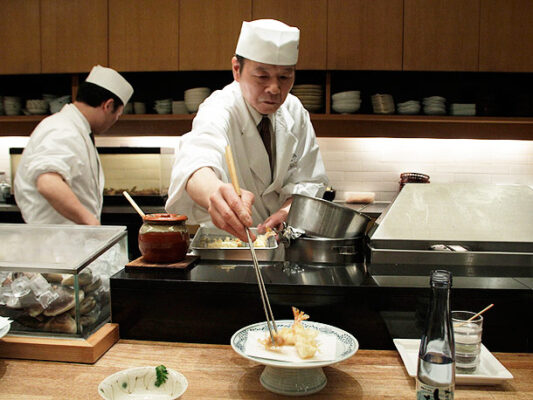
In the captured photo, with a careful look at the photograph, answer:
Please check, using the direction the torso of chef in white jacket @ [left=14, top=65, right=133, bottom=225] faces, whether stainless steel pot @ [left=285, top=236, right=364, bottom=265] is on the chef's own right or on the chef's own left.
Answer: on the chef's own right

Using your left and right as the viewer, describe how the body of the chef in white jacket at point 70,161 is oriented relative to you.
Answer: facing to the right of the viewer

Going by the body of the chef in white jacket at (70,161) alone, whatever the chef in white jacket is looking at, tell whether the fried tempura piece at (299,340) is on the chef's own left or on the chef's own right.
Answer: on the chef's own right

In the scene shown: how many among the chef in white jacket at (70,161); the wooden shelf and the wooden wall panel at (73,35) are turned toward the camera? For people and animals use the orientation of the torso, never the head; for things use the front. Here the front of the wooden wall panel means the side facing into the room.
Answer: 2

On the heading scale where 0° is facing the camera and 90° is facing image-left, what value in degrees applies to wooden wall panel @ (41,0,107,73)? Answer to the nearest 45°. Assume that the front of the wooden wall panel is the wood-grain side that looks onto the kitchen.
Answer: approximately 0°

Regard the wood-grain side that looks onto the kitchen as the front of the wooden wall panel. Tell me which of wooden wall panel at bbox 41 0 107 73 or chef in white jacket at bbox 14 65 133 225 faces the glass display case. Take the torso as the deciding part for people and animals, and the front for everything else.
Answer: the wooden wall panel

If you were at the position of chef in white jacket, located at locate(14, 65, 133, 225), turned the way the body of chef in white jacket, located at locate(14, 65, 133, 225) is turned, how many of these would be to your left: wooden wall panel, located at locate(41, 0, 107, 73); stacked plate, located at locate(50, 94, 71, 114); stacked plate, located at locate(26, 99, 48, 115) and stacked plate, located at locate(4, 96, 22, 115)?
4

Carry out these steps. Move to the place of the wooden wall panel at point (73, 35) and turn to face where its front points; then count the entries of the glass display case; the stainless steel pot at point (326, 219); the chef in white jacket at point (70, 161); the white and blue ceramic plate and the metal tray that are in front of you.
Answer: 5

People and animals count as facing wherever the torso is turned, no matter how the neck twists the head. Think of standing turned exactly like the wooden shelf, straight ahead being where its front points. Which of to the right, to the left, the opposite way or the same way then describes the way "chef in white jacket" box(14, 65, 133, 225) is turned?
to the left

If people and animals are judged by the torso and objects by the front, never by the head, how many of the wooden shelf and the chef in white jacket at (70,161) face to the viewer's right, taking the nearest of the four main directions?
1

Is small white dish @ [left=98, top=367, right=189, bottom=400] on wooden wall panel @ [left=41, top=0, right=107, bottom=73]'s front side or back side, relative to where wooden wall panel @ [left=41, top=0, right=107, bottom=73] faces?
on the front side

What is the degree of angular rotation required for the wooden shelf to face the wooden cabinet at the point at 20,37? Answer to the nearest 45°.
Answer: approximately 90° to its right

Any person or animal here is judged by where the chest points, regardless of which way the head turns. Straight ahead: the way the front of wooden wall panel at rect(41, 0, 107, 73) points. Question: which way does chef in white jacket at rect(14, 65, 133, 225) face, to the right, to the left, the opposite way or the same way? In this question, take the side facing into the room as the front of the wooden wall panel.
to the left

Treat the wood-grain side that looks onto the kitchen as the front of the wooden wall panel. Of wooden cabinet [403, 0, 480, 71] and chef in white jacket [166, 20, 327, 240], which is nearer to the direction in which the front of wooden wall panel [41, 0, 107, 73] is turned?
the chef in white jacket
